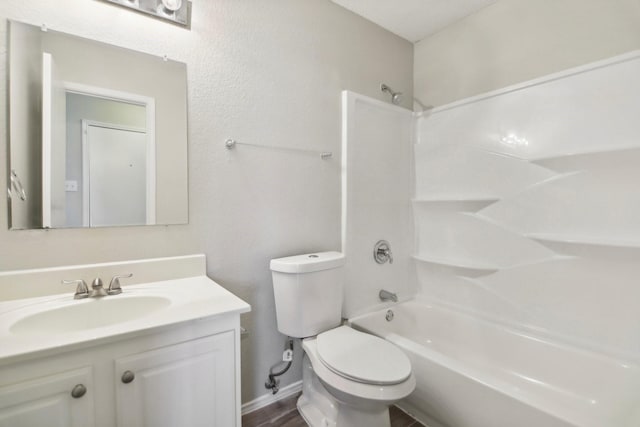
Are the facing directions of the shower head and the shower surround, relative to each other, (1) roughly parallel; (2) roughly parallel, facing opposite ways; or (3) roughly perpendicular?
roughly perpendicular

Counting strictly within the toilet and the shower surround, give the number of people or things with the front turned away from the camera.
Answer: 0

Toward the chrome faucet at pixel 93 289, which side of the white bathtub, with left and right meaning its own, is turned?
front

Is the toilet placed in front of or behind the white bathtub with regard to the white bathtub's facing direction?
in front

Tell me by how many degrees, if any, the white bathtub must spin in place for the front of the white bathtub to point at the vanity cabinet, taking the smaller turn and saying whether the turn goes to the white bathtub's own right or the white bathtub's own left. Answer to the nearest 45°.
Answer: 0° — it already faces it

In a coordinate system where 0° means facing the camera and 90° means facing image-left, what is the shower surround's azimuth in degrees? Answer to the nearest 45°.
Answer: approximately 45°

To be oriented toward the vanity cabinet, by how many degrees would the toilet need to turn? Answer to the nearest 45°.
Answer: approximately 90° to its right

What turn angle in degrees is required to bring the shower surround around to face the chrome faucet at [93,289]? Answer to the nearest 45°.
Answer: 0° — it already faces it

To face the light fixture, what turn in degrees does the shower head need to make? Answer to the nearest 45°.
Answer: approximately 90° to its right

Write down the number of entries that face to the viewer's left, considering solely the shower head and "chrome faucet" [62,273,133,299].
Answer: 0

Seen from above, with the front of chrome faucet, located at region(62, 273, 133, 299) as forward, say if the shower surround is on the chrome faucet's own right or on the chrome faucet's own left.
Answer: on the chrome faucet's own left
